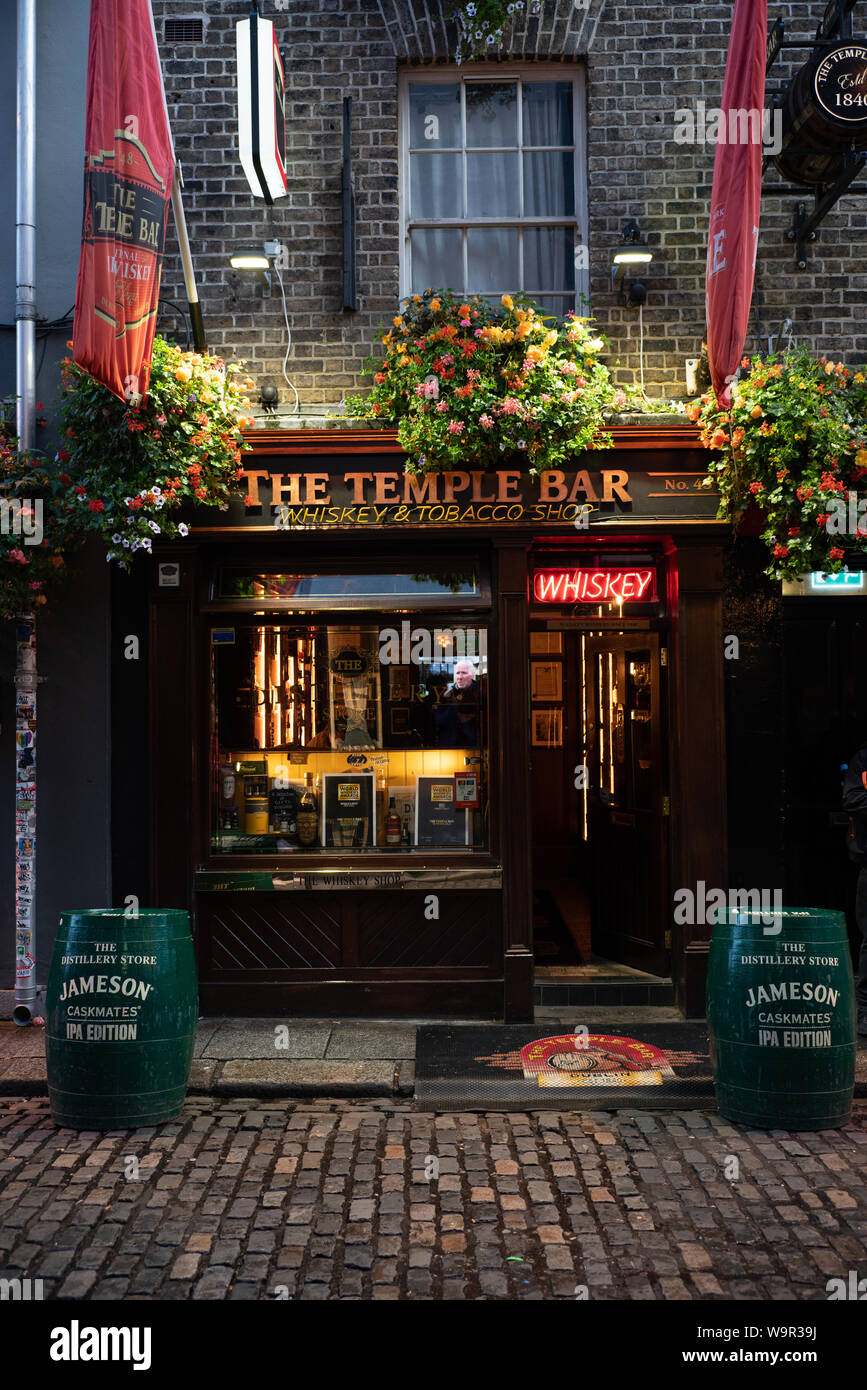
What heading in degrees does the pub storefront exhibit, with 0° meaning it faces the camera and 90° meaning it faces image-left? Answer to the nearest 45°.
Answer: approximately 0°

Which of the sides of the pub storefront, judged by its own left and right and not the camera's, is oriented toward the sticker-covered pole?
right

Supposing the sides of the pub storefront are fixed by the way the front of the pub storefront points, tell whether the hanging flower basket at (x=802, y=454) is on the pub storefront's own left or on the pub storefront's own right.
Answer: on the pub storefront's own left
